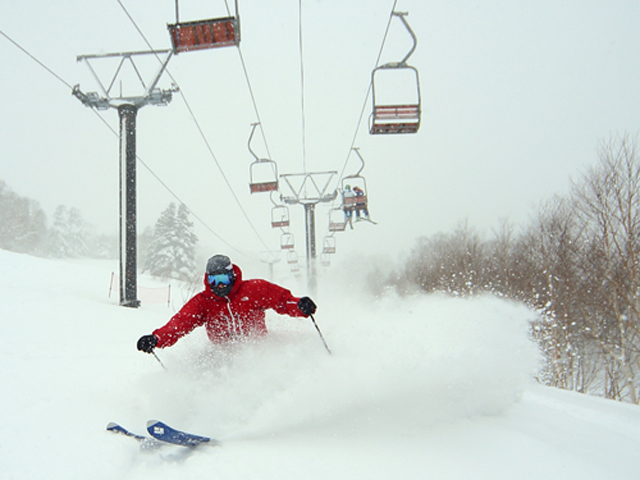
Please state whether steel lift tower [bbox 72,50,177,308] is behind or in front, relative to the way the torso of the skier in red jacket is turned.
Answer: behind

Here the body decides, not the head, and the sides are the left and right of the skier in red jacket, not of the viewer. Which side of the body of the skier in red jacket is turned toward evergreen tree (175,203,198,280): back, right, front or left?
back

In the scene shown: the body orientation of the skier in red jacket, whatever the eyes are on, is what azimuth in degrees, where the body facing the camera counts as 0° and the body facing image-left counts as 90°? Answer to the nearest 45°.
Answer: approximately 0°

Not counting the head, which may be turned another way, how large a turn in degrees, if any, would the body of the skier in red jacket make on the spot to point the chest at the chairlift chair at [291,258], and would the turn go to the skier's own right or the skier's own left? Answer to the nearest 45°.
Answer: approximately 180°
